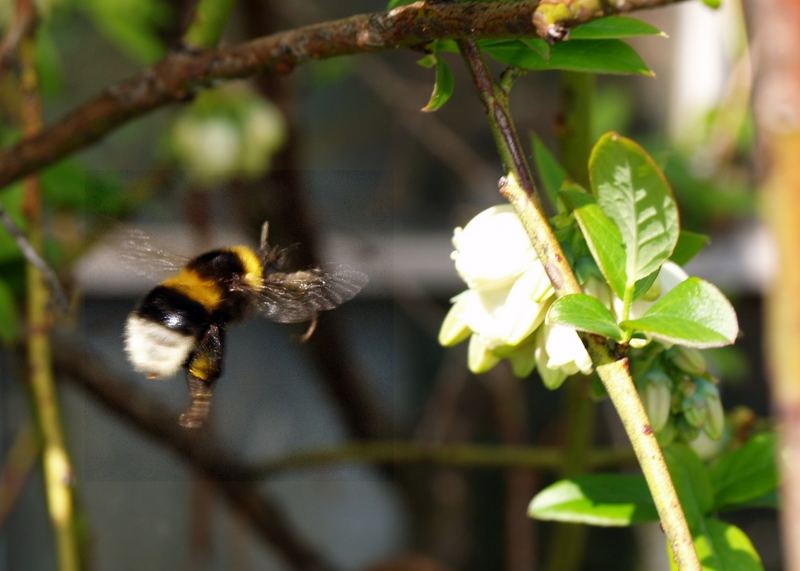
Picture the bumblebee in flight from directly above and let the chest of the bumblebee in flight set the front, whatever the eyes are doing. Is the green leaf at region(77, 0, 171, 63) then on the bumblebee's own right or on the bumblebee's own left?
on the bumblebee's own left

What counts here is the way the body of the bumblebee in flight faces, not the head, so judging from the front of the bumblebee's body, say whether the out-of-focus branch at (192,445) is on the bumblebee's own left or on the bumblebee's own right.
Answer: on the bumblebee's own left

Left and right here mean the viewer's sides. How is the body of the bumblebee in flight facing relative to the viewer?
facing away from the viewer and to the right of the viewer
